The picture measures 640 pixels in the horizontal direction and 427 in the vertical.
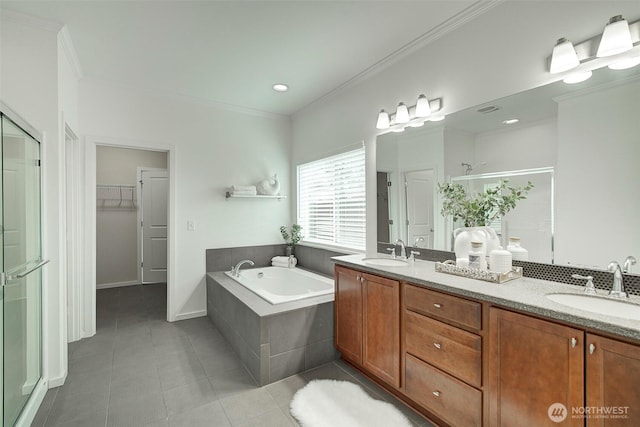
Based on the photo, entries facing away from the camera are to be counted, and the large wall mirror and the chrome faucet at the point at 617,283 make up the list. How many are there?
0

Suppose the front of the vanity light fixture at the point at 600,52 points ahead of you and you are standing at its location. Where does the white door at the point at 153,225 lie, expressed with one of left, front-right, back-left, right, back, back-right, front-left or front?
front-right

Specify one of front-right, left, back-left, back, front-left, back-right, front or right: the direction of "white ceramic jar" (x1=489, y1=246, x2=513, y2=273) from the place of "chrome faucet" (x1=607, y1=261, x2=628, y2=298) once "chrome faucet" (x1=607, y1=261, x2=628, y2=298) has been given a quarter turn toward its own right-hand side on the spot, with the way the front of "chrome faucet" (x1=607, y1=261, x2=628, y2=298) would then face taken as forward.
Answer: front-left

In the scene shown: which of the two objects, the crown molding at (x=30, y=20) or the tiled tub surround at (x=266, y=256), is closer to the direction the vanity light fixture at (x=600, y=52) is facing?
the crown molding

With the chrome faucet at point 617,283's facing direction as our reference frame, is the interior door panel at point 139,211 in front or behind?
in front

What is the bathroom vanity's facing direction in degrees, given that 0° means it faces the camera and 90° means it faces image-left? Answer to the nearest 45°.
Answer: approximately 45°

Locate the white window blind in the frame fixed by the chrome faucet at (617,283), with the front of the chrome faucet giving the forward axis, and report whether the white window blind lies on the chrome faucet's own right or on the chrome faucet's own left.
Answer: on the chrome faucet's own right

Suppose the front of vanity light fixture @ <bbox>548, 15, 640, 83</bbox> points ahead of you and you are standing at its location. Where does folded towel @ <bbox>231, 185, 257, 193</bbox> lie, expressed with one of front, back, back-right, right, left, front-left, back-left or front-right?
front-right

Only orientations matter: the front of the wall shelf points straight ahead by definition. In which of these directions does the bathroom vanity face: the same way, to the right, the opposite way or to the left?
to the right

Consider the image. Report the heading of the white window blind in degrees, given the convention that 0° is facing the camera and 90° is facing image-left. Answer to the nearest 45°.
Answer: approximately 45°
